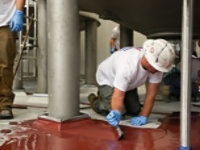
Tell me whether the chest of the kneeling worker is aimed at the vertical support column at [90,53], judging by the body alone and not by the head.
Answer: no

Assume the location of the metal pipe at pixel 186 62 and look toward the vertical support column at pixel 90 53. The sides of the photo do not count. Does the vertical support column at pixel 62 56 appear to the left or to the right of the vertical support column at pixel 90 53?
left
